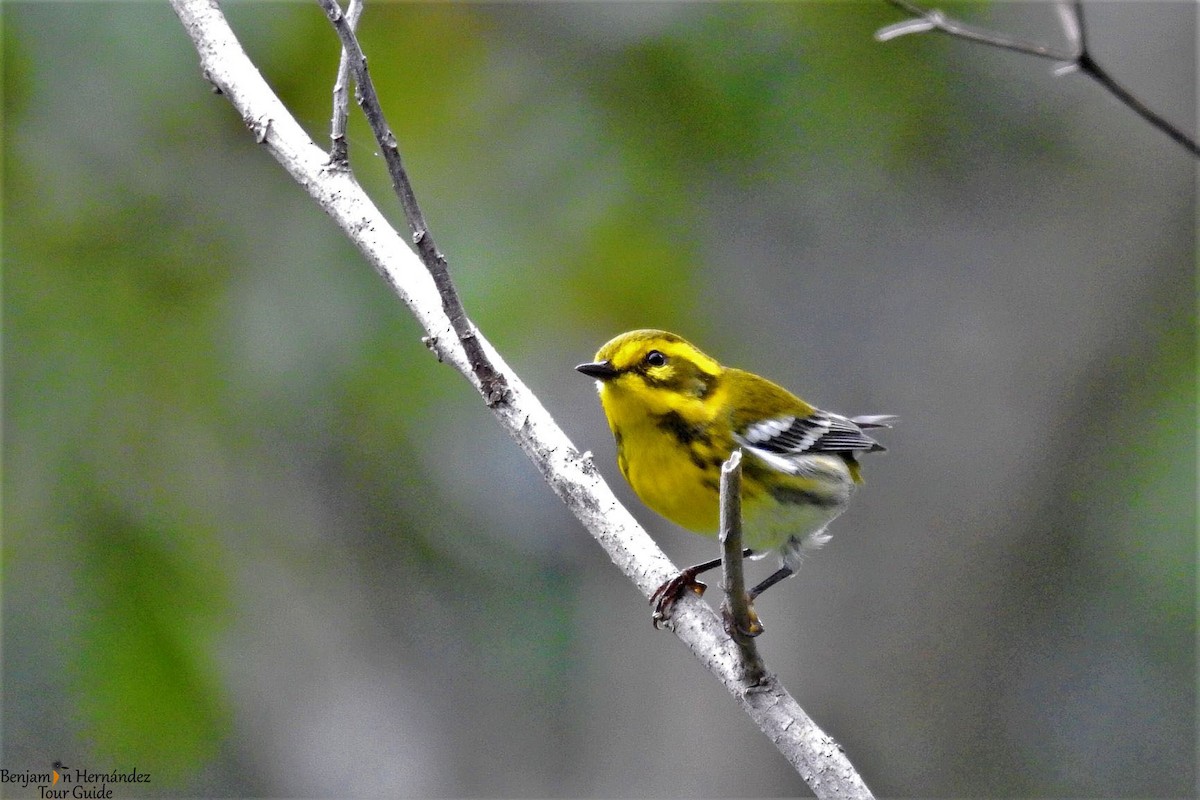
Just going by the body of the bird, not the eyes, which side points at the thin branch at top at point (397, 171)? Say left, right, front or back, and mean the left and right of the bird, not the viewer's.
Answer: front

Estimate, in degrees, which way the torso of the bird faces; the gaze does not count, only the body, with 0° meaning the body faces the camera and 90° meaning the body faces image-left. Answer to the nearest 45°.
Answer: approximately 45°
